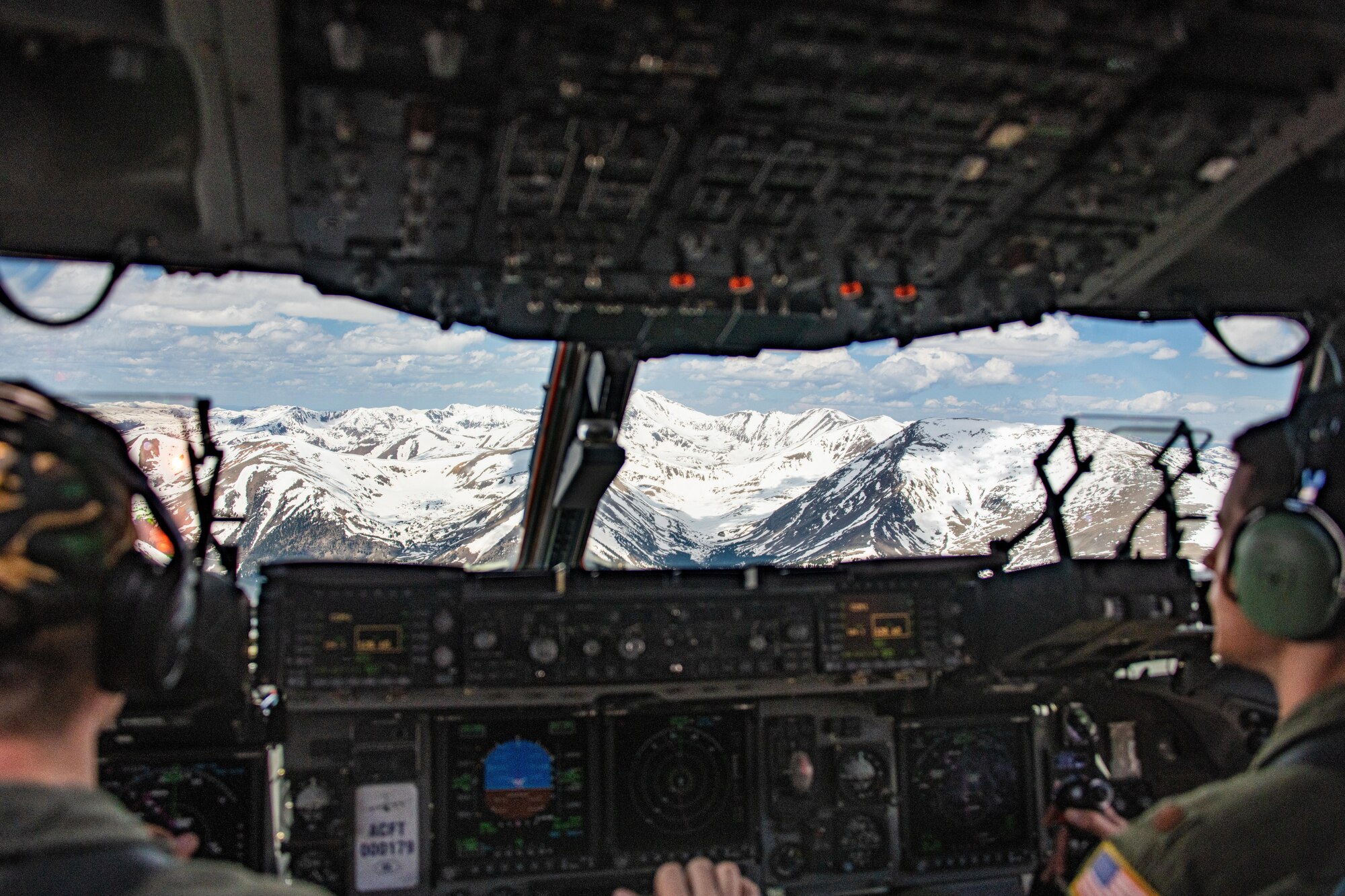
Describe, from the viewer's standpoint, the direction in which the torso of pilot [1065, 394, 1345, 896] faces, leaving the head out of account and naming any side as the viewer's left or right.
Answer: facing away from the viewer and to the left of the viewer

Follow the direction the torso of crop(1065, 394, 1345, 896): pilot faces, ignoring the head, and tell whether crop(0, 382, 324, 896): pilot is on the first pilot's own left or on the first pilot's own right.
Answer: on the first pilot's own left

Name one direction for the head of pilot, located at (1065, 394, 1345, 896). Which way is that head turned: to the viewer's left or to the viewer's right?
to the viewer's left

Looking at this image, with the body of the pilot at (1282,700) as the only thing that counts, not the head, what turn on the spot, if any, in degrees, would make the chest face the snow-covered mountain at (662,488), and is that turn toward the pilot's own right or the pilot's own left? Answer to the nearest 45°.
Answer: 0° — they already face it

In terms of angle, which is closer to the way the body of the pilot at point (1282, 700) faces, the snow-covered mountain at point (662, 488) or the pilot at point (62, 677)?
the snow-covered mountain
